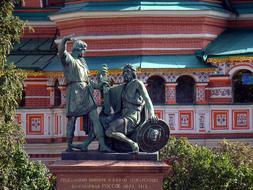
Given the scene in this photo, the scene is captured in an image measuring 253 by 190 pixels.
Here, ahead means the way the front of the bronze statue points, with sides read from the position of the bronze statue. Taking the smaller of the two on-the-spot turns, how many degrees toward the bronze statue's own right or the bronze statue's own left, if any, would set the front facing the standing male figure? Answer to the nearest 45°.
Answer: approximately 45° to the bronze statue's own right

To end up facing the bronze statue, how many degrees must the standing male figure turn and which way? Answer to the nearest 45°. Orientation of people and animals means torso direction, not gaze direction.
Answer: approximately 45° to its left

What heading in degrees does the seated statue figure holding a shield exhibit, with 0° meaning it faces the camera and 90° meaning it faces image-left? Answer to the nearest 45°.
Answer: approximately 45°
